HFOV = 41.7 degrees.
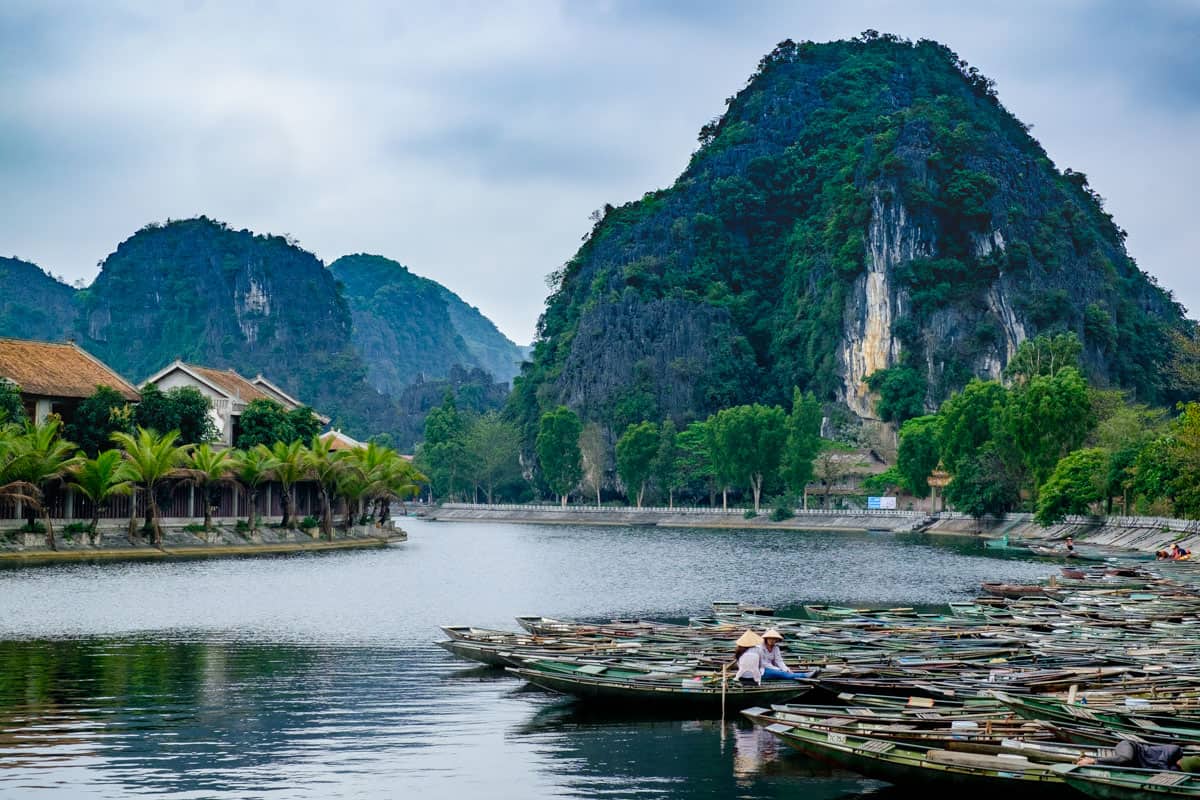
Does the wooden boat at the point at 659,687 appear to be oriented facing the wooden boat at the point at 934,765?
no

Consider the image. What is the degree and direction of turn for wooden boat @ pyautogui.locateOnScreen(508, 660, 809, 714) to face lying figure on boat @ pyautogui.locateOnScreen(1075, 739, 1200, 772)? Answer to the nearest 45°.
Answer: approximately 135° to its left

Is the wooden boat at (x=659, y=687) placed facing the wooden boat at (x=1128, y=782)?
no

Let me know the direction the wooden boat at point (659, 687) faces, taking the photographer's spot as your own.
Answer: facing to the left of the viewer
